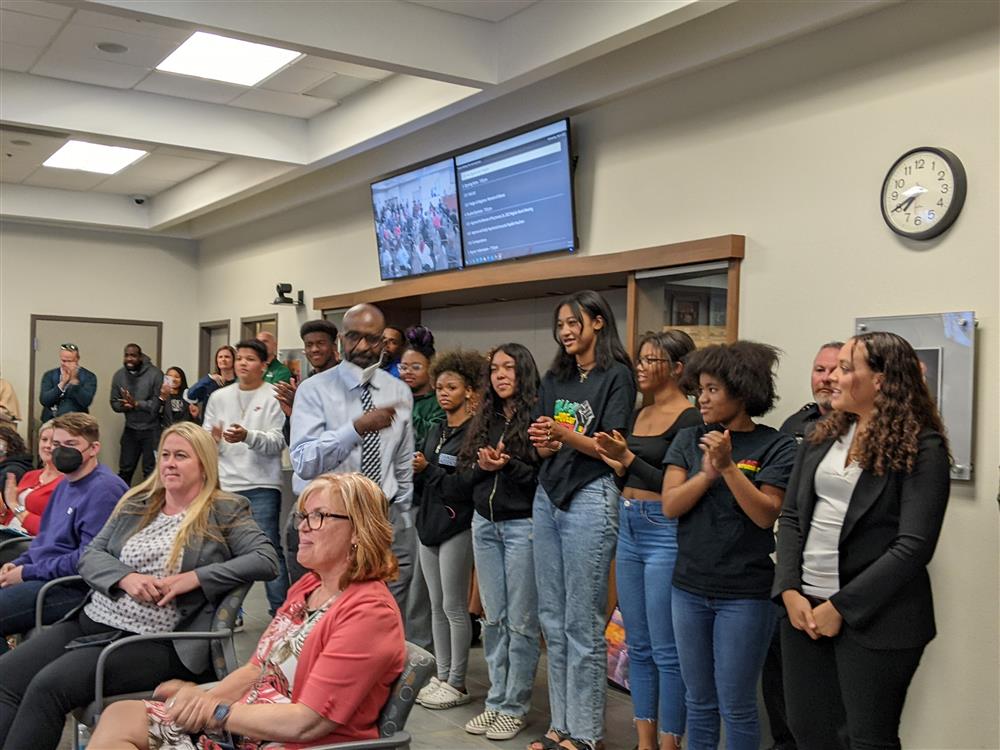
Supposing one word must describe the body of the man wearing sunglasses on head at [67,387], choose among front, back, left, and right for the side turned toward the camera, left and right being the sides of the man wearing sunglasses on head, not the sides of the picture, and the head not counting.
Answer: front

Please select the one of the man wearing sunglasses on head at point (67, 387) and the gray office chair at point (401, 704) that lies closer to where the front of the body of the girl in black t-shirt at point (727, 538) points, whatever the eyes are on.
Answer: the gray office chair

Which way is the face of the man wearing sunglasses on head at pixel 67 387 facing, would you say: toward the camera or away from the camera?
toward the camera

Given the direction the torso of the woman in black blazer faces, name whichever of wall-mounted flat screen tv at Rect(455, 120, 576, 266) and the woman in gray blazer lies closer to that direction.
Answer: the woman in gray blazer

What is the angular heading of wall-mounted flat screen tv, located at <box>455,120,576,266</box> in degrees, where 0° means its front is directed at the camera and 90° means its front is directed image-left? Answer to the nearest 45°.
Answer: approximately 45°

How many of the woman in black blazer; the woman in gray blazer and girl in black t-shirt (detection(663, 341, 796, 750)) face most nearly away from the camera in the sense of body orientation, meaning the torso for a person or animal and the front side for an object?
0

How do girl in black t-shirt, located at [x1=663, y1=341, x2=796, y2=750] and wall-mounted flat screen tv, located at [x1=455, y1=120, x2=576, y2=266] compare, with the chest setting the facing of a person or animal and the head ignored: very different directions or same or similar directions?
same or similar directions

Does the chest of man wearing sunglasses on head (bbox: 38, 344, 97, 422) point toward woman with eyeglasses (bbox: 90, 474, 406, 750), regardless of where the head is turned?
yes

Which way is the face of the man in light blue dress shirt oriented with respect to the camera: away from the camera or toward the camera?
toward the camera

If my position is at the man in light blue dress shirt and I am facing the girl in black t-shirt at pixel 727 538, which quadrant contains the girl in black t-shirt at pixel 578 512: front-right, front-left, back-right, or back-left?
front-left

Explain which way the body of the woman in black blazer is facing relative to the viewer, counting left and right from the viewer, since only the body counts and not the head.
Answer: facing the viewer and to the left of the viewer

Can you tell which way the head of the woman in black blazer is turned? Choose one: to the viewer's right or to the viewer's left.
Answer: to the viewer's left

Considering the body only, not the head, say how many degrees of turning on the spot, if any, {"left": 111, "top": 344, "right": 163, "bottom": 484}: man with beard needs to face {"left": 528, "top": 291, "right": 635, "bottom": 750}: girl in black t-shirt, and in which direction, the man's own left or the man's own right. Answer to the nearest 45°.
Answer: approximately 45° to the man's own left
